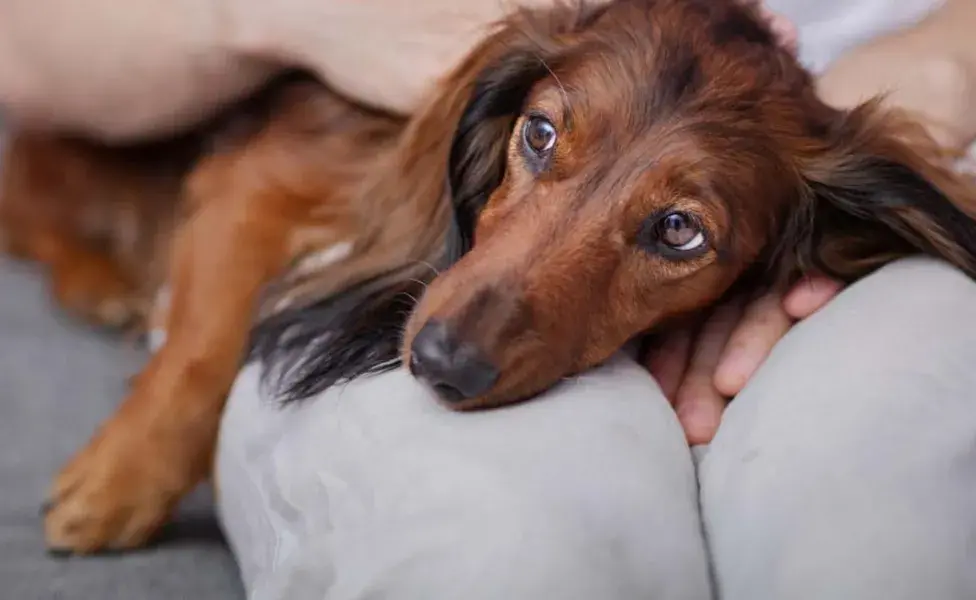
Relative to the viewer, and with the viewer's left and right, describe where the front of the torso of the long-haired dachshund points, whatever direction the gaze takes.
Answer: facing the viewer and to the right of the viewer
